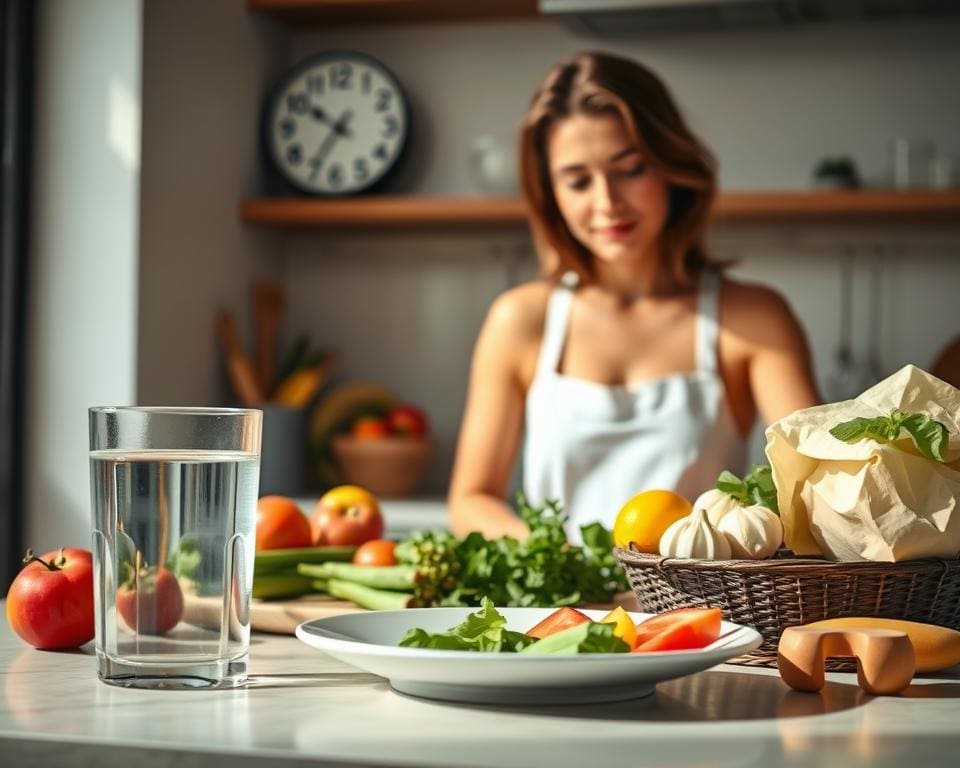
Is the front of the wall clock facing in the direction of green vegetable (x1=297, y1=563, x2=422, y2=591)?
yes

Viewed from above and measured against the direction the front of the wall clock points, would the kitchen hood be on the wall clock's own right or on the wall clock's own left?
on the wall clock's own left

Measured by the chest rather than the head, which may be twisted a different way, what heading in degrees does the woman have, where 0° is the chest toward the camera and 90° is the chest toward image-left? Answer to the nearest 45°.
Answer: approximately 0°

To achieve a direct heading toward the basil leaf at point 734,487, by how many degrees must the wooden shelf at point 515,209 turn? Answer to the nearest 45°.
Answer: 0° — it already faces it

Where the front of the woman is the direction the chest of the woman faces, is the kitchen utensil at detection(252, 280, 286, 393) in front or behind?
behind

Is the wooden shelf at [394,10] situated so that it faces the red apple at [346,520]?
yes

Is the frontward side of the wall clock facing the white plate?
yes

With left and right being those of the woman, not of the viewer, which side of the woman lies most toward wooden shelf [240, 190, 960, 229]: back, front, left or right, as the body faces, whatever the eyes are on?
back

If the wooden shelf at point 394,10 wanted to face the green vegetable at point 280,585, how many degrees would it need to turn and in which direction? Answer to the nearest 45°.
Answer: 0° — it already faces it
